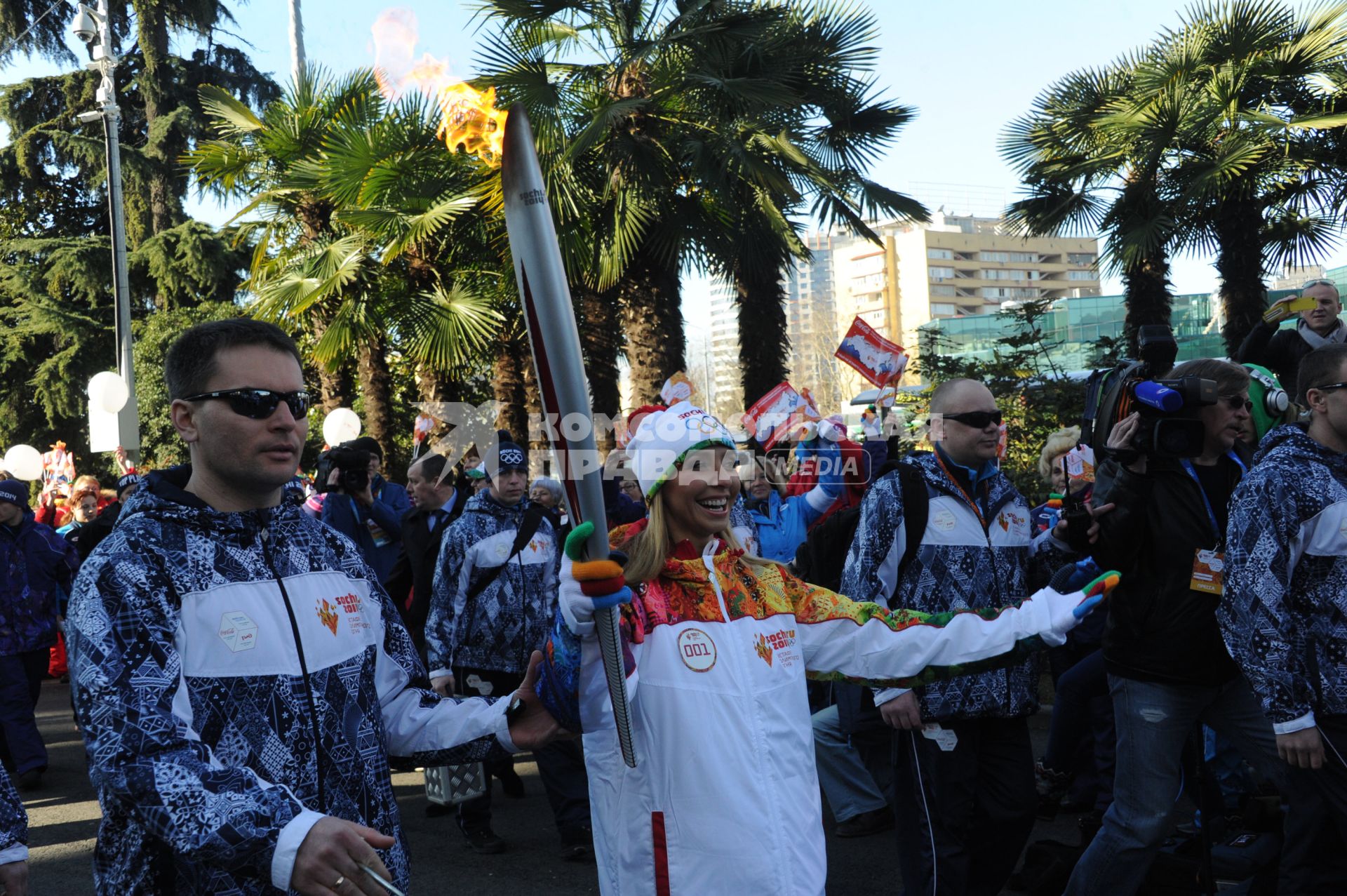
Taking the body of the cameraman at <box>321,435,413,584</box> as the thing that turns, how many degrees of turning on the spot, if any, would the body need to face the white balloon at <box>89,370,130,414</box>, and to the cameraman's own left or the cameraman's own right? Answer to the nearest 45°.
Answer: approximately 135° to the cameraman's own right

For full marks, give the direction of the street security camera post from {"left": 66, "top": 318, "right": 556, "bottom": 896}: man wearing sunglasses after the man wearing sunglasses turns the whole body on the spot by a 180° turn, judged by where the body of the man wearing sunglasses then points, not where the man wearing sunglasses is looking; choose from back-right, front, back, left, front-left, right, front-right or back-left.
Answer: front-right

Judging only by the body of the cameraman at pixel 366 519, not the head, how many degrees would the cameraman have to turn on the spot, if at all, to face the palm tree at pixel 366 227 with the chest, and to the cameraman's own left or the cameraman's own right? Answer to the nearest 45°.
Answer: approximately 135° to the cameraman's own right

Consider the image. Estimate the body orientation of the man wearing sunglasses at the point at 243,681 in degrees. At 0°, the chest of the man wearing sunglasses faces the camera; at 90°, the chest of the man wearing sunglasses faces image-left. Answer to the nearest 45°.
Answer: approximately 315°

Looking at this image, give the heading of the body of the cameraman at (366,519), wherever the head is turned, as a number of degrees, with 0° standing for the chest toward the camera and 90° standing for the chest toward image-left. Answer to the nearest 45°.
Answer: approximately 45°

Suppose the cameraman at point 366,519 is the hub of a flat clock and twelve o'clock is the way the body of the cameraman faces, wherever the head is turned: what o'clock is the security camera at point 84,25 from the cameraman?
The security camera is roughly at 4 o'clock from the cameraman.

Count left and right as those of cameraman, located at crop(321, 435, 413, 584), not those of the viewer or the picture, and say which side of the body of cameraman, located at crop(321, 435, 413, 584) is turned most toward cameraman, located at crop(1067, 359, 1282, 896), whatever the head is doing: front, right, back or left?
front

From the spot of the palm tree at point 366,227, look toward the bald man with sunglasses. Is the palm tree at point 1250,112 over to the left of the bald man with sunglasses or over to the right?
left

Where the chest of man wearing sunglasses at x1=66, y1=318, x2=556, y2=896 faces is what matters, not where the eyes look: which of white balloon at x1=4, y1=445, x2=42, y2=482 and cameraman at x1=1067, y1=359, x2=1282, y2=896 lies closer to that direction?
the cameraman

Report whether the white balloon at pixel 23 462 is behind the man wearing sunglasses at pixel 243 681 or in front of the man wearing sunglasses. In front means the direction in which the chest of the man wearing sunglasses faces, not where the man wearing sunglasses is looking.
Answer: behind

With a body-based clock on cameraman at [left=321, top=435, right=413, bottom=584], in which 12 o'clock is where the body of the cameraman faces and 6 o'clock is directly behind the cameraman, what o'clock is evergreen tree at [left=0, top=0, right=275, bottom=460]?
The evergreen tree is roughly at 4 o'clock from the cameraman.

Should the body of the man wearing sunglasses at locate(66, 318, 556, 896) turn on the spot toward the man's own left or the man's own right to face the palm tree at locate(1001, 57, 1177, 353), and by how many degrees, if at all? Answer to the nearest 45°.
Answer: approximately 90° to the man's own left

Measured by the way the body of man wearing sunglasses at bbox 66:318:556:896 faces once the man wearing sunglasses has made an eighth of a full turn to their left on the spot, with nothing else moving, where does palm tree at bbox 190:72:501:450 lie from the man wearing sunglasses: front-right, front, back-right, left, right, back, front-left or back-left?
left

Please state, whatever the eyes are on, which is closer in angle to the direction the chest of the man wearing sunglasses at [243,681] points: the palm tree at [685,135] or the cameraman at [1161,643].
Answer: the cameraman

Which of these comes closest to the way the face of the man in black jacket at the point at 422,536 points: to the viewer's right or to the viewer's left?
to the viewer's left
